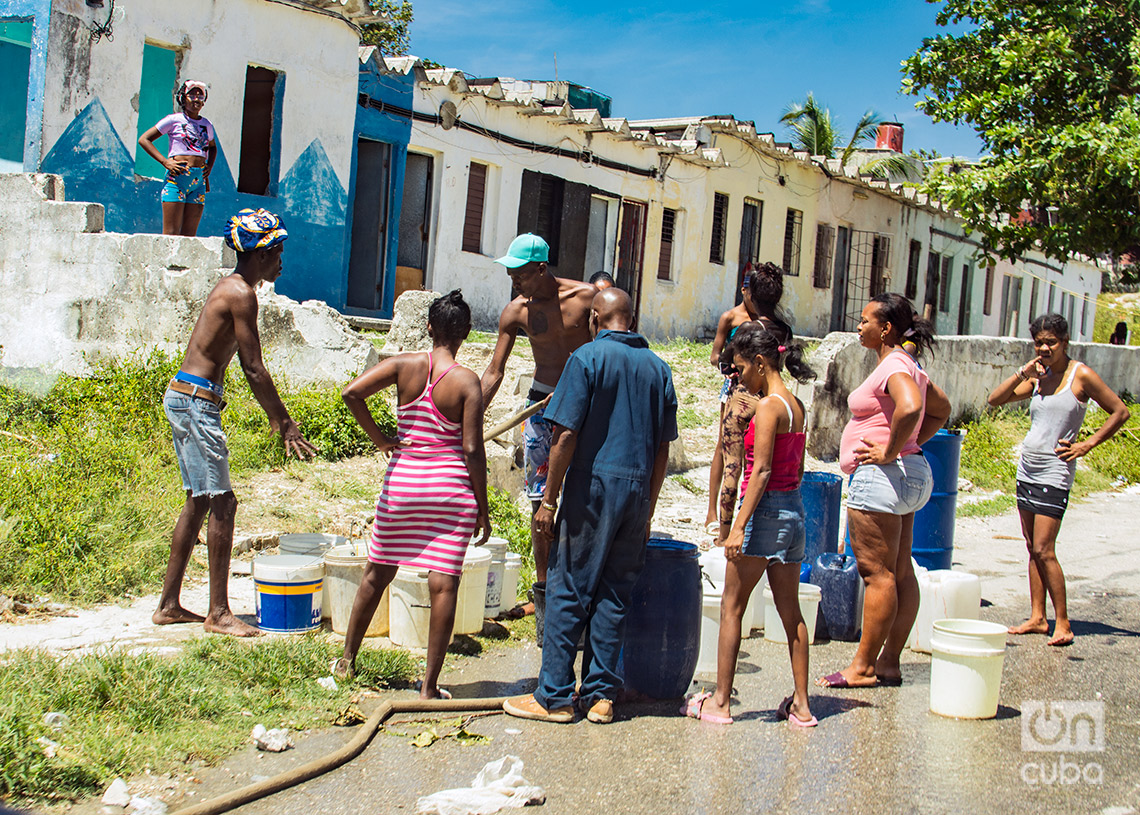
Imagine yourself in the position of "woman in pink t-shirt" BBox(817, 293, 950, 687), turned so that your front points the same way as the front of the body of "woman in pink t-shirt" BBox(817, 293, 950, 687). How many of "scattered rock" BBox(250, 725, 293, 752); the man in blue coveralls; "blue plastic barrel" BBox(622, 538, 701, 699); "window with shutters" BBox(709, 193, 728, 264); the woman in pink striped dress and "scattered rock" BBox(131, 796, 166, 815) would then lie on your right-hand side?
1

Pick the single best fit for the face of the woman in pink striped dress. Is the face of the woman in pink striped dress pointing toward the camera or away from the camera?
away from the camera

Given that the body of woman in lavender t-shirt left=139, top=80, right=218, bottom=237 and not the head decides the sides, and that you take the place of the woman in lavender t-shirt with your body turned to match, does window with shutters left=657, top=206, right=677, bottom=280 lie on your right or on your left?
on your left

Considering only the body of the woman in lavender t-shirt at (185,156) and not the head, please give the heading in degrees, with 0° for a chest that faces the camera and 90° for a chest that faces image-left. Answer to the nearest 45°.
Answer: approximately 315°

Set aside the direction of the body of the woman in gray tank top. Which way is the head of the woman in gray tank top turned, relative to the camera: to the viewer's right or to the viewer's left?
to the viewer's left

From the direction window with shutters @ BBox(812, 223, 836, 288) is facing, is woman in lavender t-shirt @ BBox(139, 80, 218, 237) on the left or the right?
on its right

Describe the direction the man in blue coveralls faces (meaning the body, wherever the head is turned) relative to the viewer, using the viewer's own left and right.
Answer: facing away from the viewer and to the left of the viewer

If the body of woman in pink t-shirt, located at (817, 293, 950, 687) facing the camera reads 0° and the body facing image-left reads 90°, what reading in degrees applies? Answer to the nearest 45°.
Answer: approximately 90°

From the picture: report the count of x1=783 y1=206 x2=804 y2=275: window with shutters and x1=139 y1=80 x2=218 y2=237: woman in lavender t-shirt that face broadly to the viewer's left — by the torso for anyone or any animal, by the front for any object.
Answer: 0

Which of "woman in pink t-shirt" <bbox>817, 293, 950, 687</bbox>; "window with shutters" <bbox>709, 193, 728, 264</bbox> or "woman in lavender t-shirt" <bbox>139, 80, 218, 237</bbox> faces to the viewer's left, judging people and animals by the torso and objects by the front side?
"woman in pink t-shirt" <bbox>817, 293, 950, 687</bbox>

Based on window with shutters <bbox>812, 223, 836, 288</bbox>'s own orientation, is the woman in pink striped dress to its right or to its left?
on its right

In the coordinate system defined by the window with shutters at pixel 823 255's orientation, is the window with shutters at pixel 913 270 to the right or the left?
on its left

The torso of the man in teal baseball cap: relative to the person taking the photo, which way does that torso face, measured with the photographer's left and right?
facing the viewer and to the left of the viewer
